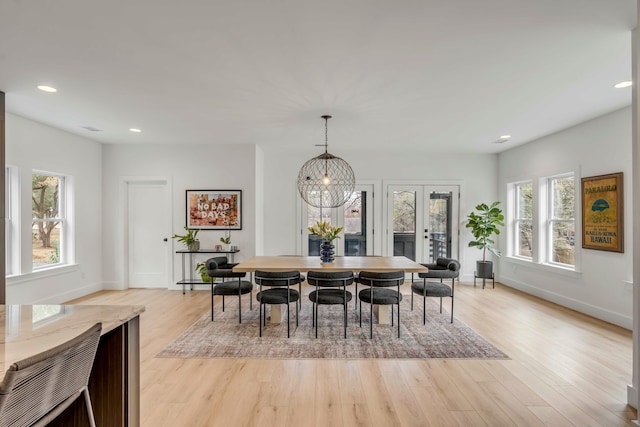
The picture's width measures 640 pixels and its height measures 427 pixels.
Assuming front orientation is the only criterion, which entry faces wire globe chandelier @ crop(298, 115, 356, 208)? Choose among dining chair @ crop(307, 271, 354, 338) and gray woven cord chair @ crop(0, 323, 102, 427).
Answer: the dining chair

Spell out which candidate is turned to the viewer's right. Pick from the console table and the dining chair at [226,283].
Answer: the dining chair

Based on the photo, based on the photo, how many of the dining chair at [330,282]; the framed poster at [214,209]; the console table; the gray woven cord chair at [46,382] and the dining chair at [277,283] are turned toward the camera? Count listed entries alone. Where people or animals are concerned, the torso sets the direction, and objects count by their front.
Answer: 2

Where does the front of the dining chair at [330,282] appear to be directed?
away from the camera

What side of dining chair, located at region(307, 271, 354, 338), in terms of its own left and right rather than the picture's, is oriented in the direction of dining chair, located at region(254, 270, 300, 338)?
left

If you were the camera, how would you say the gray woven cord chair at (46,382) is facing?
facing away from the viewer and to the left of the viewer

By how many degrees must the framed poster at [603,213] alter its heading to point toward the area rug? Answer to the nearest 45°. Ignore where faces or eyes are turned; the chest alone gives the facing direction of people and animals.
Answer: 0° — it already faces it

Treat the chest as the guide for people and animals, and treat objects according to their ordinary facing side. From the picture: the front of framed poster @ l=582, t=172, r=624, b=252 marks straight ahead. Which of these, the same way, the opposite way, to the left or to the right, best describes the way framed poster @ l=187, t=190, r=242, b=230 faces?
to the left

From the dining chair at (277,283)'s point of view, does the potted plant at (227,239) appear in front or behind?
in front

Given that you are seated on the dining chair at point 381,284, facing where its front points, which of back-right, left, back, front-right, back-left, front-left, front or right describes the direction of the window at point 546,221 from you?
front-right

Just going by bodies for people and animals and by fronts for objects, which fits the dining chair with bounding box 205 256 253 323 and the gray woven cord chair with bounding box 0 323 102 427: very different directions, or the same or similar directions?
very different directions

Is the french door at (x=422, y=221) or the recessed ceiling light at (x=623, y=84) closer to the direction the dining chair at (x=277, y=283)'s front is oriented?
the french door

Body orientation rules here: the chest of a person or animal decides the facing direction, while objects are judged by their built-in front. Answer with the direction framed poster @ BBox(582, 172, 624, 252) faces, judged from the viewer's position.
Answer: facing the viewer and to the left of the viewer

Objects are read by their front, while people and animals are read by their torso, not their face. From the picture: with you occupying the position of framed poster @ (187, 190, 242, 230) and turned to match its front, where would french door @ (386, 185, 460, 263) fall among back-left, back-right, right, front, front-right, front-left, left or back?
left

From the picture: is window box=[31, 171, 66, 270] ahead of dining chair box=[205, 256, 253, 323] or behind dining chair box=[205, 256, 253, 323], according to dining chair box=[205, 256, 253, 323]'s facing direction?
behind

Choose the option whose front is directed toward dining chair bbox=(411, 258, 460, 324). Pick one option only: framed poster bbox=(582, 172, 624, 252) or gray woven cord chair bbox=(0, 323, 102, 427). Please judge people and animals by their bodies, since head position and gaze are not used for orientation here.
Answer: the framed poster

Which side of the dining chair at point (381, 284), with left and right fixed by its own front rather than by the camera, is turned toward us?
back

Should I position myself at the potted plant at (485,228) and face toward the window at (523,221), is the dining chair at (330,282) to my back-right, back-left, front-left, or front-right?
back-right

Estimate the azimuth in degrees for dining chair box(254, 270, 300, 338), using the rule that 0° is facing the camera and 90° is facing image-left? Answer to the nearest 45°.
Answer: approximately 180°
